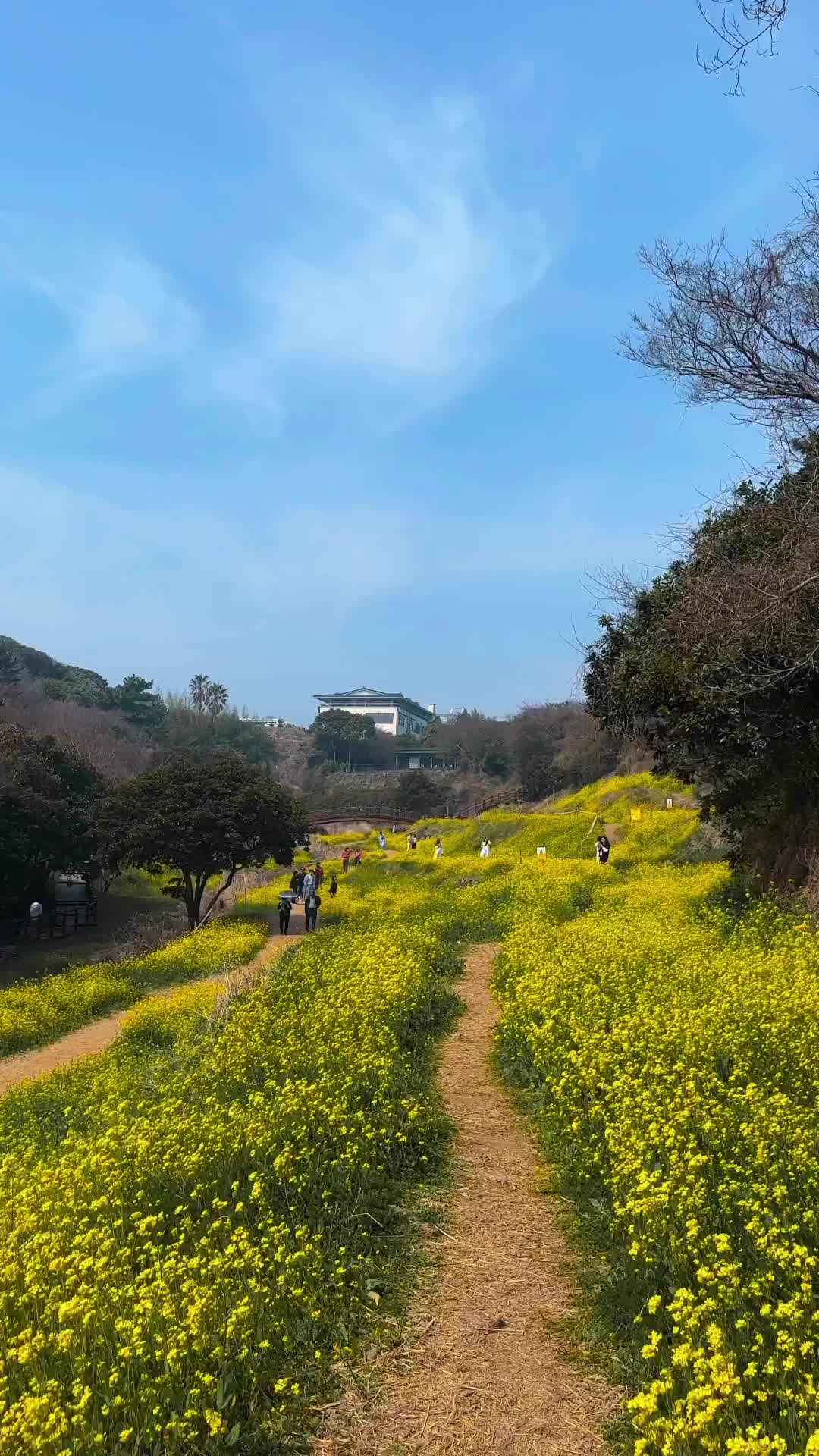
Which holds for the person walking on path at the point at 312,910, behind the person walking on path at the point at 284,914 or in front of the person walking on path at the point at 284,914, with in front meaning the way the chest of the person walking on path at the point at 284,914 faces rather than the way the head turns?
behind

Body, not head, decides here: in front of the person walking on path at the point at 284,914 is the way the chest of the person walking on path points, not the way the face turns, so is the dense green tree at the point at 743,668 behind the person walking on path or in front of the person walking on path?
behind
